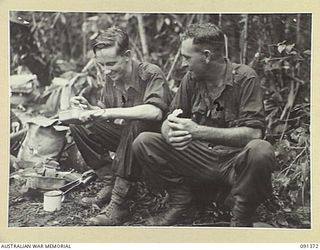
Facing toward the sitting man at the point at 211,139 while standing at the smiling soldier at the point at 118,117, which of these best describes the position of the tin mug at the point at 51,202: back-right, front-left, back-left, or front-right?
back-right

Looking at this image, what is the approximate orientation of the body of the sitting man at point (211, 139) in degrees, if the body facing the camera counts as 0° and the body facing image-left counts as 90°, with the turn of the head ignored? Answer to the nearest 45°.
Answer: approximately 45°

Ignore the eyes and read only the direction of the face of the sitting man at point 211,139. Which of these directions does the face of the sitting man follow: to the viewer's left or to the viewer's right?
to the viewer's left

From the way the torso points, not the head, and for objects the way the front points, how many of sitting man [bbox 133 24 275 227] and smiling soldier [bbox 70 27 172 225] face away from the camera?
0
